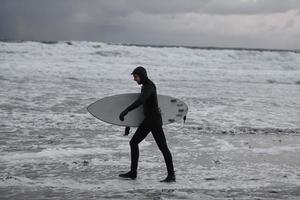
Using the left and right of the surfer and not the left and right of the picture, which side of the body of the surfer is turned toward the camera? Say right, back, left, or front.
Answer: left
